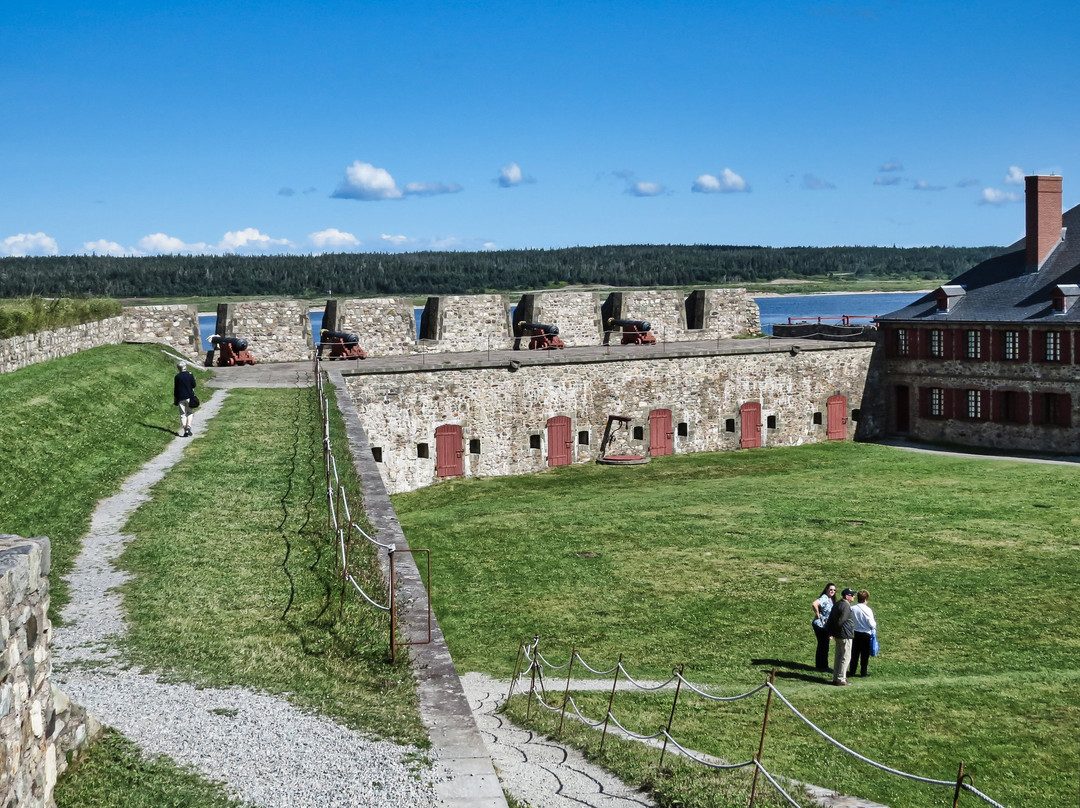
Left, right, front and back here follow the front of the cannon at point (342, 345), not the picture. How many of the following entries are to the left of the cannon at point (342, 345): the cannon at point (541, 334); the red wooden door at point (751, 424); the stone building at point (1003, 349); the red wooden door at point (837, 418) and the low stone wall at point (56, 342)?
1

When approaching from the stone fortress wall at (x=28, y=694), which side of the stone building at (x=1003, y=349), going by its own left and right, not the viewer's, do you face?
front

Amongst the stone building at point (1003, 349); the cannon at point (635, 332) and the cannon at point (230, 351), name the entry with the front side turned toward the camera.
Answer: the stone building

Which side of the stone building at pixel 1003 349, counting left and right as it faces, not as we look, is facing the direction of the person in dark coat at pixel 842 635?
front

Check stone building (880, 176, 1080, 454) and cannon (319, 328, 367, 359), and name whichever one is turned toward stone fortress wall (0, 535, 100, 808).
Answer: the stone building

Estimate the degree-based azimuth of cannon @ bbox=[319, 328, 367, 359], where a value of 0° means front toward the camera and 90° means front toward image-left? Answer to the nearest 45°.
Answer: approximately 135°

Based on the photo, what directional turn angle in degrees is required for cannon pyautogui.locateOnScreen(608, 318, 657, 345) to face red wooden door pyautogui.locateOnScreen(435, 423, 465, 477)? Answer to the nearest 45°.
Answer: approximately 90° to its left

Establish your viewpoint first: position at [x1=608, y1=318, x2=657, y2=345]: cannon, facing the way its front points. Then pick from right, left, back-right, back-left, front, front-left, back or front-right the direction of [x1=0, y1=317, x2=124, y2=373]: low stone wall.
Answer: left

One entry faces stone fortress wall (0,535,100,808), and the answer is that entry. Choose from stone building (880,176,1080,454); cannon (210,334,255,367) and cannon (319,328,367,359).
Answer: the stone building

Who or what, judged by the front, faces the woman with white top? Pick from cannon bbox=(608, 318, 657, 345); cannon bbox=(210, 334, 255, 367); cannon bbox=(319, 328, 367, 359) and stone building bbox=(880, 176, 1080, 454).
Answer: the stone building

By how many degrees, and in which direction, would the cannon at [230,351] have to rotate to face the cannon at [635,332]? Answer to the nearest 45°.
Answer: approximately 135° to its right

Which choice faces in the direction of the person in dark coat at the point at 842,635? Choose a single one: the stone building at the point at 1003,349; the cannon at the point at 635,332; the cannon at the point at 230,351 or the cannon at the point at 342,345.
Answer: the stone building

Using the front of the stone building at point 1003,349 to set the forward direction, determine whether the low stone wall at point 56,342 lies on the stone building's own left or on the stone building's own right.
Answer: on the stone building's own right

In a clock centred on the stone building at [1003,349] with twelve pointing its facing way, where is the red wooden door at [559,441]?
The red wooden door is roughly at 2 o'clock from the stone building.

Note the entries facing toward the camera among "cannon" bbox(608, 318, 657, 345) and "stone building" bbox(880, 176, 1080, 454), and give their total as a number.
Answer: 1

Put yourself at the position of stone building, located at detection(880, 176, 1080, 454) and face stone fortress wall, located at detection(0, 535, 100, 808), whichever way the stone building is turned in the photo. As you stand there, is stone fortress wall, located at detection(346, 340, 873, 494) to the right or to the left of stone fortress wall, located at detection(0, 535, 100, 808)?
right

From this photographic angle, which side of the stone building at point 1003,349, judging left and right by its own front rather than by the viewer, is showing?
front

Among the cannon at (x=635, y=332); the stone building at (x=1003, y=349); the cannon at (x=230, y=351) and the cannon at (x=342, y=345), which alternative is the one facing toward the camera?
the stone building

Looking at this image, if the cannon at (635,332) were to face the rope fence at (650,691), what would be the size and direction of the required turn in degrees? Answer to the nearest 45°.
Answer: approximately 135° to its left

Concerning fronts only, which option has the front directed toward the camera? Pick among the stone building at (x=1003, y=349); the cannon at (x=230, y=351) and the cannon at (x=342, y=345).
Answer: the stone building
